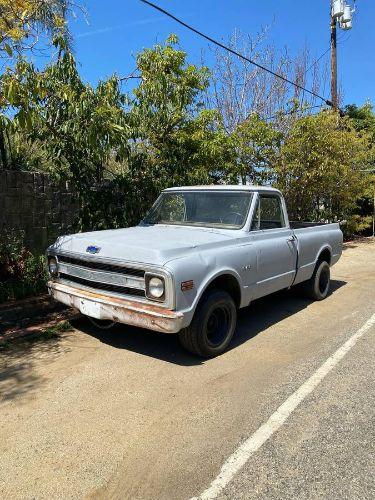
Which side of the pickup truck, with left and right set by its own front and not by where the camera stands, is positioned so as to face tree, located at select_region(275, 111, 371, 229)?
back

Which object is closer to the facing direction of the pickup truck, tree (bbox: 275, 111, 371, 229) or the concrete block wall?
the concrete block wall

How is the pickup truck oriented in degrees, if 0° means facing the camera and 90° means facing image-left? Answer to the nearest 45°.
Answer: approximately 45°

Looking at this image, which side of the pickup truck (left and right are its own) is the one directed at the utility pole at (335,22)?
back

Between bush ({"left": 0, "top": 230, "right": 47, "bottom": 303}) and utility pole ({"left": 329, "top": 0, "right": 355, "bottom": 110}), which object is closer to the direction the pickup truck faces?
the bush

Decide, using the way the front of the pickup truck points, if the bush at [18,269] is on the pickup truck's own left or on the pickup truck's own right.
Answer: on the pickup truck's own right

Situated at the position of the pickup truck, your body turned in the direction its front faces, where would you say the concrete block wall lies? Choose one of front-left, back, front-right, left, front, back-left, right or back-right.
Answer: right

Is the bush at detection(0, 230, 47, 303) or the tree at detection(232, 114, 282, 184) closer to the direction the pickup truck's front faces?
the bush

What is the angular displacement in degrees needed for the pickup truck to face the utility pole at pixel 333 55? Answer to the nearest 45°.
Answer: approximately 180°
